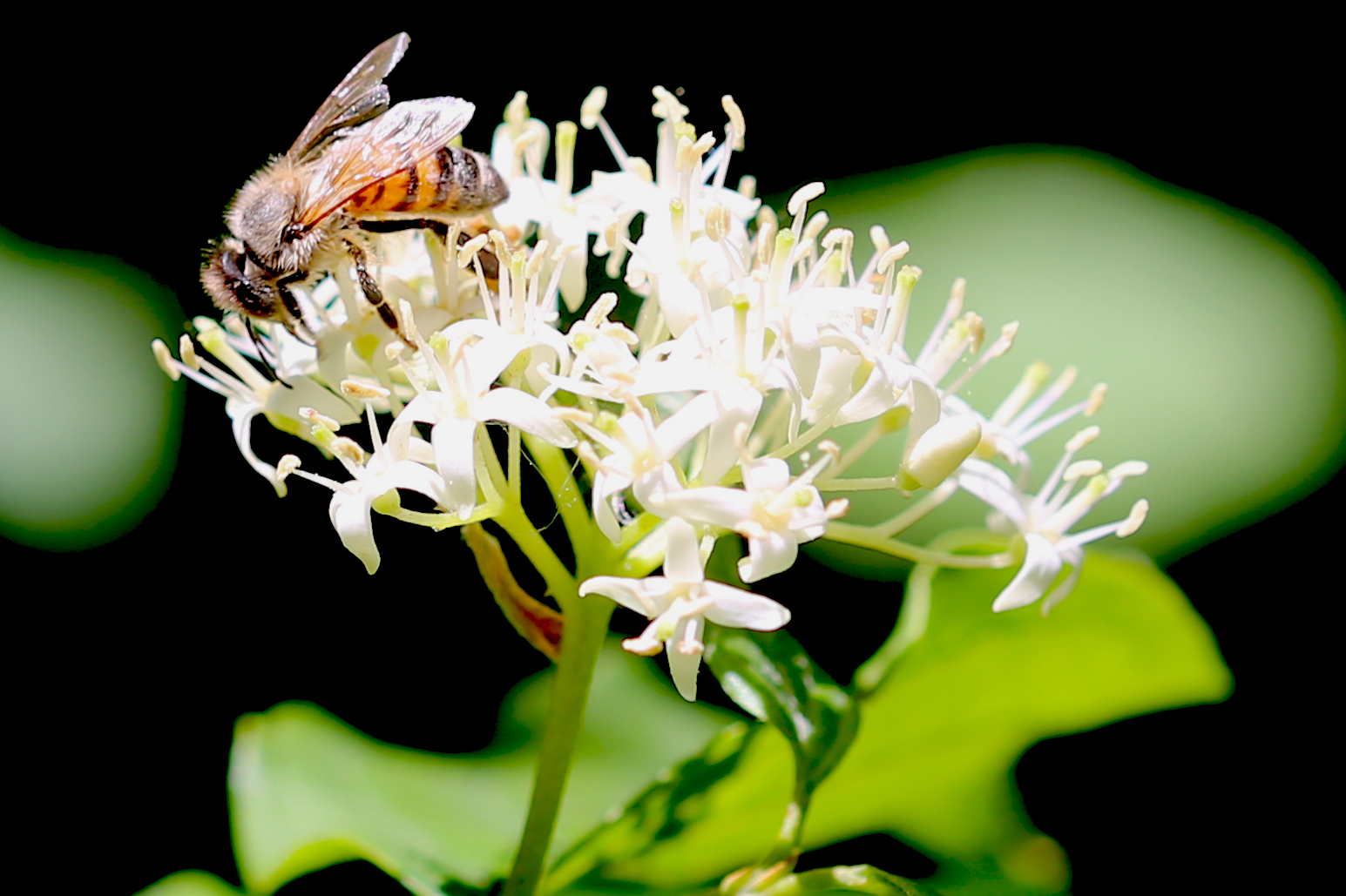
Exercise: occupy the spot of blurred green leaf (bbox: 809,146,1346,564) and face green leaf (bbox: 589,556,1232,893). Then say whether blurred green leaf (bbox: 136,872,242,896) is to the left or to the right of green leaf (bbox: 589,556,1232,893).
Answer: right

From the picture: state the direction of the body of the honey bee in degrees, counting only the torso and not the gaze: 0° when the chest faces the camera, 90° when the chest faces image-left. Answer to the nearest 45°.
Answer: approximately 90°

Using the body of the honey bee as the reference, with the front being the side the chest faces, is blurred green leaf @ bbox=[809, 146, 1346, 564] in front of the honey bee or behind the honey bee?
behind

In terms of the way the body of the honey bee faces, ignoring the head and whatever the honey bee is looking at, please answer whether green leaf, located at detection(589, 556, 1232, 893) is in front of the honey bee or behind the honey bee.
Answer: behind
